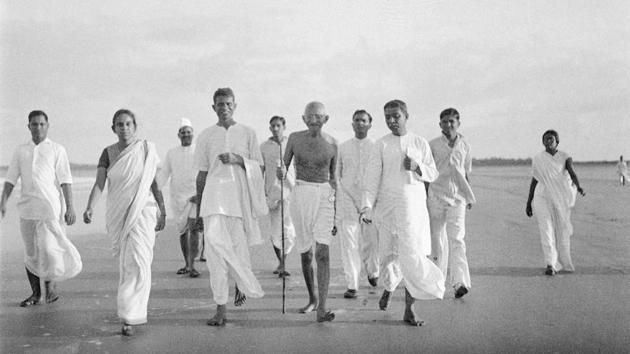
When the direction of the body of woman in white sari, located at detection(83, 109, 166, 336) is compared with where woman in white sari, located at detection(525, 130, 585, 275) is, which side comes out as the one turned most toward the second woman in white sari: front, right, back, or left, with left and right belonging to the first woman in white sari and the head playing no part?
left

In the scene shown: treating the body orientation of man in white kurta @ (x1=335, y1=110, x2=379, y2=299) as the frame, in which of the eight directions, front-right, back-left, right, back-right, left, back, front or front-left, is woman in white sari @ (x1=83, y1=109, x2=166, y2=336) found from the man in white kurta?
front-right

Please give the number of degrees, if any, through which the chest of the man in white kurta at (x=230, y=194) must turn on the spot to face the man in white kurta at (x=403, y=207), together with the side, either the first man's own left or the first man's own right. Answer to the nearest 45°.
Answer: approximately 90° to the first man's own left

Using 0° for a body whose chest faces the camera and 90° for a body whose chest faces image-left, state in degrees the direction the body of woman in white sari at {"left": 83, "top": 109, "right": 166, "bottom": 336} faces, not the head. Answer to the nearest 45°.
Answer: approximately 0°

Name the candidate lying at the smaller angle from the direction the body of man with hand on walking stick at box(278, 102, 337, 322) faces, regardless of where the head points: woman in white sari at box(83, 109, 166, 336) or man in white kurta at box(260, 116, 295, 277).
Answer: the woman in white sari

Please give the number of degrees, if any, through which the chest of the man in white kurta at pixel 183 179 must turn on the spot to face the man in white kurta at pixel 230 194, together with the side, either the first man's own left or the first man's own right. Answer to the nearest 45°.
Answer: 0° — they already face them

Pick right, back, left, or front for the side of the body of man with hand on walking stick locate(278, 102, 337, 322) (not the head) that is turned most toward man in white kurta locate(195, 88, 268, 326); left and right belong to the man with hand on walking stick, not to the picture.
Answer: right

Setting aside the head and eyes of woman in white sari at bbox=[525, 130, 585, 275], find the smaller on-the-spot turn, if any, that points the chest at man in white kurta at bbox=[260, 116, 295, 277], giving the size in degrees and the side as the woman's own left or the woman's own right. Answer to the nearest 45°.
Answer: approximately 90° to the woman's own right

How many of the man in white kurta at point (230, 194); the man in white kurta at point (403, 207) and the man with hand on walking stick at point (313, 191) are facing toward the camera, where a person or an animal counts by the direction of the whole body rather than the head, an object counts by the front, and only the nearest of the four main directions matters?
3
